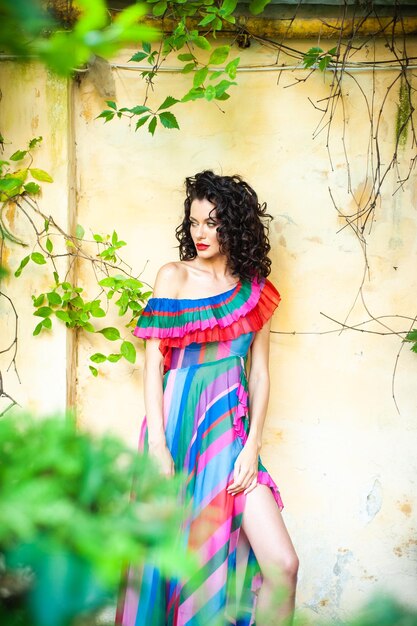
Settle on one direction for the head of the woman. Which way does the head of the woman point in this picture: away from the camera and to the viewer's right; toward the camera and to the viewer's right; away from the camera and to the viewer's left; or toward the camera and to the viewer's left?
toward the camera and to the viewer's left

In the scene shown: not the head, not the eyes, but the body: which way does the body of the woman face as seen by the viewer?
toward the camera
